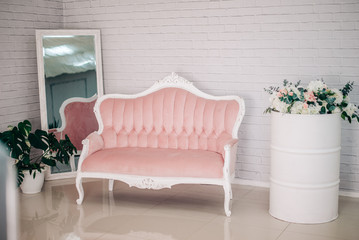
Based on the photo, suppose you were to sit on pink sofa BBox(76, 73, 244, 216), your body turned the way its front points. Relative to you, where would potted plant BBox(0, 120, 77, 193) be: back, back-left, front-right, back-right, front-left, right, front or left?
right

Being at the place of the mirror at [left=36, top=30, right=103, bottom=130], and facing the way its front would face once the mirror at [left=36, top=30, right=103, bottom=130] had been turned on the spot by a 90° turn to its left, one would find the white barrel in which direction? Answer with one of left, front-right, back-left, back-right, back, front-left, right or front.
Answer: front-right

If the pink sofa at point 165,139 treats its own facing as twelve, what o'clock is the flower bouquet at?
The flower bouquet is roughly at 10 o'clock from the pink sofa.

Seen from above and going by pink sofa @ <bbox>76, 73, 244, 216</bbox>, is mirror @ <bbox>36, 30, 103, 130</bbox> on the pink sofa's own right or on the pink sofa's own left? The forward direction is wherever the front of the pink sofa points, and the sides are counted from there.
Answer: on the pink sofa's own right

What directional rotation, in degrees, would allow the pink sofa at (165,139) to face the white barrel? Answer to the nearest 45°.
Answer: approximately 45° to its left

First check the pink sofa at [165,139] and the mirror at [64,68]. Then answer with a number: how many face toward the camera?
2

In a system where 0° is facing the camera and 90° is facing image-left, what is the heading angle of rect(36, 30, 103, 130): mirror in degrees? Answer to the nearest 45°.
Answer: approximately 0°

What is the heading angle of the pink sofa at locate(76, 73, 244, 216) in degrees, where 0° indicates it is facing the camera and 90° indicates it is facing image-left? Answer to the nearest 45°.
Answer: approximately 0°

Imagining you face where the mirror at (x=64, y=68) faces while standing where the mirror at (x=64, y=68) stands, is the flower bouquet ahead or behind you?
ahead
